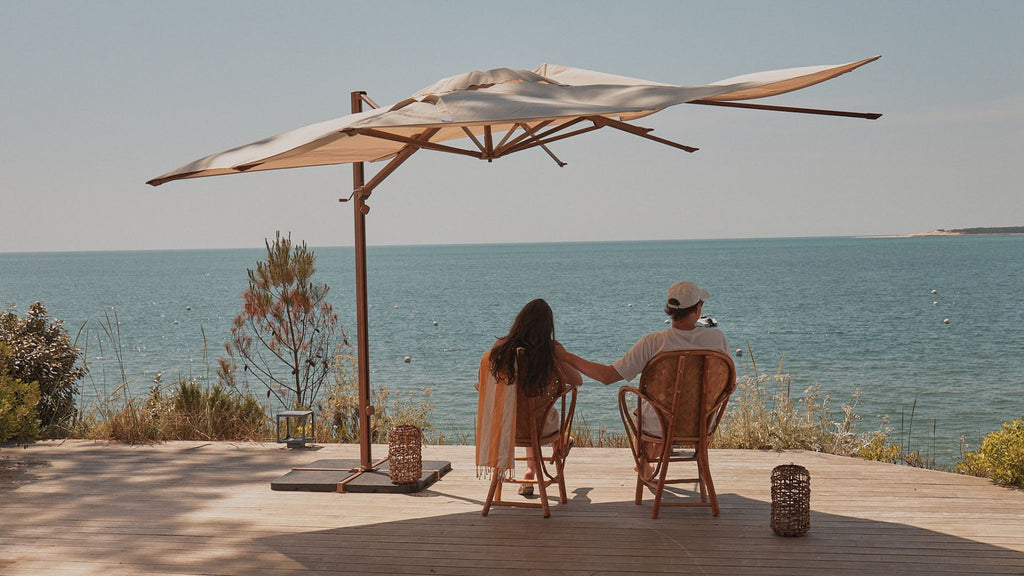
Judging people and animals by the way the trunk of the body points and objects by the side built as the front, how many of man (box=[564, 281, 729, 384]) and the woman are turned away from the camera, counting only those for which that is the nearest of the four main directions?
2

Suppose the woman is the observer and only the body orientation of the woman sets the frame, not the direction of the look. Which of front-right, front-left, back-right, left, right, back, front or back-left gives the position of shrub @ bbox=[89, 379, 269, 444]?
front-left

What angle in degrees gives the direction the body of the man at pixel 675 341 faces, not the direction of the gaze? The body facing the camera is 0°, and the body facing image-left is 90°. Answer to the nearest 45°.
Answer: approximately 180°

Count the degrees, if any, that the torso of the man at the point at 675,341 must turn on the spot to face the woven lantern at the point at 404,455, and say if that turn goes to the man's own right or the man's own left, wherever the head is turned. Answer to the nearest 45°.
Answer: approximately 90° to the man's own left

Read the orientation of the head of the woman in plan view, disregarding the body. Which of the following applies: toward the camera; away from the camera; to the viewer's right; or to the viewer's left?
away from the camera

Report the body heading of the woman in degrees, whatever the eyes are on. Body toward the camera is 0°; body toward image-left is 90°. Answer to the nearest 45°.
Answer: approximately 180°

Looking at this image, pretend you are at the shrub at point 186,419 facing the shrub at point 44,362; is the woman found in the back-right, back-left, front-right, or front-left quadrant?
back-left

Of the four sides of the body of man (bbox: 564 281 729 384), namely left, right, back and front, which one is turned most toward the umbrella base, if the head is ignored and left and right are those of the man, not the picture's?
left

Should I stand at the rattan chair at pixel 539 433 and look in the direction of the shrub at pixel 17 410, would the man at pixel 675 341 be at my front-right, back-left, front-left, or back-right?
back-right
